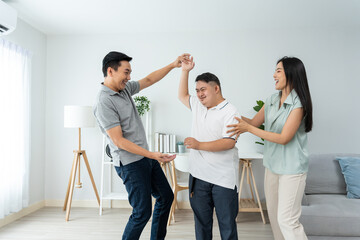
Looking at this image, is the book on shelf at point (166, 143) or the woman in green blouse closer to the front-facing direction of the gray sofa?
the woman in green blouse

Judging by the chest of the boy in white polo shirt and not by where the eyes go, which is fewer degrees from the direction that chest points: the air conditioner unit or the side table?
the air conditioner unit

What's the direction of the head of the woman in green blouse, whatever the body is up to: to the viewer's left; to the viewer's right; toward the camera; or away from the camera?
to the viewer's left

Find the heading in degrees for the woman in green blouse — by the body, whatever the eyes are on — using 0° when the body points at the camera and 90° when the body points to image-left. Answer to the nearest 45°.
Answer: approximately 45°

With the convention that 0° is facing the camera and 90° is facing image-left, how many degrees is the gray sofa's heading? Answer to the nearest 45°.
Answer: approximately 0°

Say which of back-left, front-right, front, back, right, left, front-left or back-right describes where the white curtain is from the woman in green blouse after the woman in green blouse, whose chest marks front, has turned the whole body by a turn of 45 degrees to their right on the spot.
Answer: front

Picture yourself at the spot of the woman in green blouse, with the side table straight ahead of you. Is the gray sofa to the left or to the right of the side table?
right

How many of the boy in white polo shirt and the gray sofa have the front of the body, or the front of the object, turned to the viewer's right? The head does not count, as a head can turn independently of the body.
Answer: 0

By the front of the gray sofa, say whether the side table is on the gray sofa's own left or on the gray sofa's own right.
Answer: on the gray sofa's own right

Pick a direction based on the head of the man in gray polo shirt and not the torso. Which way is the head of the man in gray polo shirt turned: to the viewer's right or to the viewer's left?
to the viewer's right

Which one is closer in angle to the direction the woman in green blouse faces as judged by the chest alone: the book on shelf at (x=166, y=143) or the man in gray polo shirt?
the man in gray polo shirt
